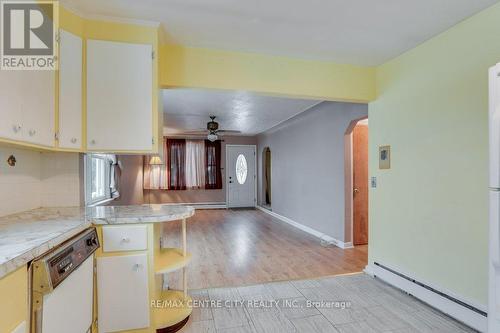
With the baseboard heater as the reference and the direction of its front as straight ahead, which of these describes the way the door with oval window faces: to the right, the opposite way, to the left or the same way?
to the left

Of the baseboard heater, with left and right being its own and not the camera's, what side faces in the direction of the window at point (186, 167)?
right

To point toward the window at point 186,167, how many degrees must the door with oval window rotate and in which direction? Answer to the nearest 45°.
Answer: approximately 90° to its right

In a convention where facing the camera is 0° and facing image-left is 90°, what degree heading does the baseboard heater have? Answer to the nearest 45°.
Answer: approximately 45°

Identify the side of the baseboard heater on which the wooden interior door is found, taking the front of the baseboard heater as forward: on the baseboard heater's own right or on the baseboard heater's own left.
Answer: on the baseboard heater's own right

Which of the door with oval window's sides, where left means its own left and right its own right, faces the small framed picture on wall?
front

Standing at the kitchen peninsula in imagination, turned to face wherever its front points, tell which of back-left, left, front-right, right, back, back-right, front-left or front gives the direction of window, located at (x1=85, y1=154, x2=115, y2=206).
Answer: back

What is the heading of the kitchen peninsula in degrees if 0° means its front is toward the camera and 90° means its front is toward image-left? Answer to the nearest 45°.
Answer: approximately 0°

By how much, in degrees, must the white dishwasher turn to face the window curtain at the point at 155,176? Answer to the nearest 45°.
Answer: approximately 135° to its left

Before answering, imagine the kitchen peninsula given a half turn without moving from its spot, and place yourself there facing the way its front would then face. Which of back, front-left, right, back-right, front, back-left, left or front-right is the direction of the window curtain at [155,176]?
front

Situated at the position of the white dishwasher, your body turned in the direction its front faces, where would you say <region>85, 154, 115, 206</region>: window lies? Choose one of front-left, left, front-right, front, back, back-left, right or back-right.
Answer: back-left

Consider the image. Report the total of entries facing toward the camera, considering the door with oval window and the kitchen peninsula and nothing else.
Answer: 2
